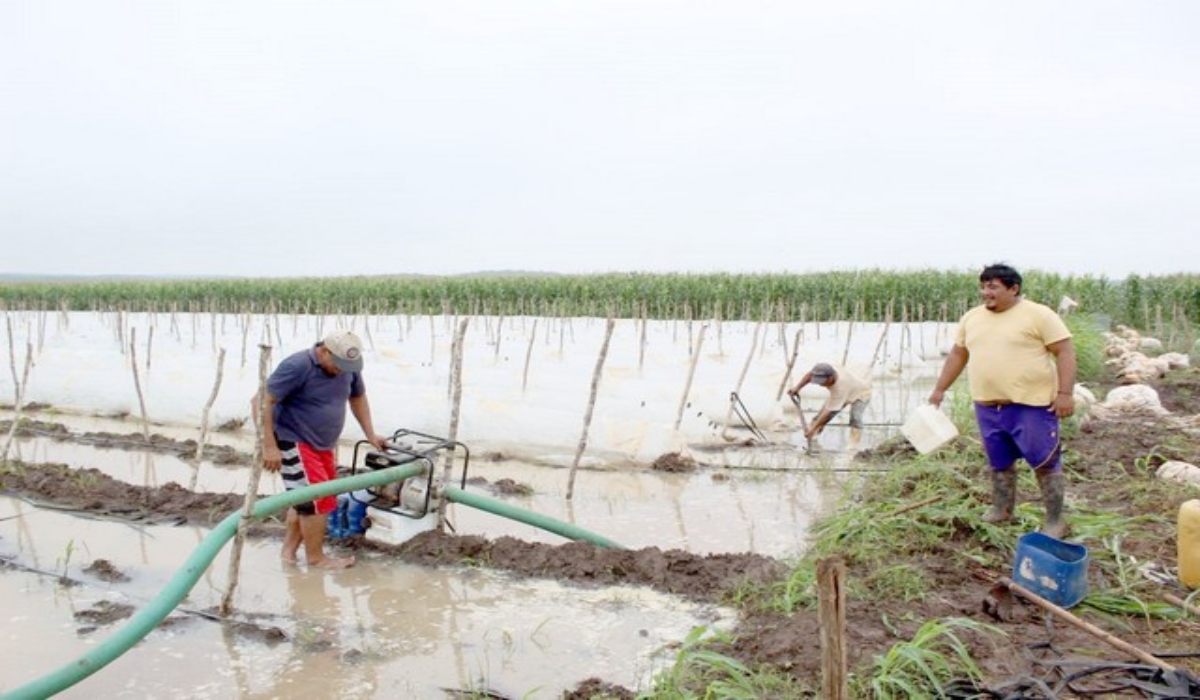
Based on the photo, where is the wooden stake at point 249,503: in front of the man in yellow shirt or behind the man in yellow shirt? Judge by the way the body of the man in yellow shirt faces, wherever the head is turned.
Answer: in front

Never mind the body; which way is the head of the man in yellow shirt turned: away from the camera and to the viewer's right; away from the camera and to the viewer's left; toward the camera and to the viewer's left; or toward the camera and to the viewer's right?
toward the camera and to the viewer's left

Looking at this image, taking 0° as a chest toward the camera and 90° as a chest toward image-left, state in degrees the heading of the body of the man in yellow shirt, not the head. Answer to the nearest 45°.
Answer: approximately 45°

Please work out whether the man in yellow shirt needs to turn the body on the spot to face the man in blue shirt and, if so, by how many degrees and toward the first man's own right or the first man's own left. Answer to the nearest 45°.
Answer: approximately 45° to the first man's own right
